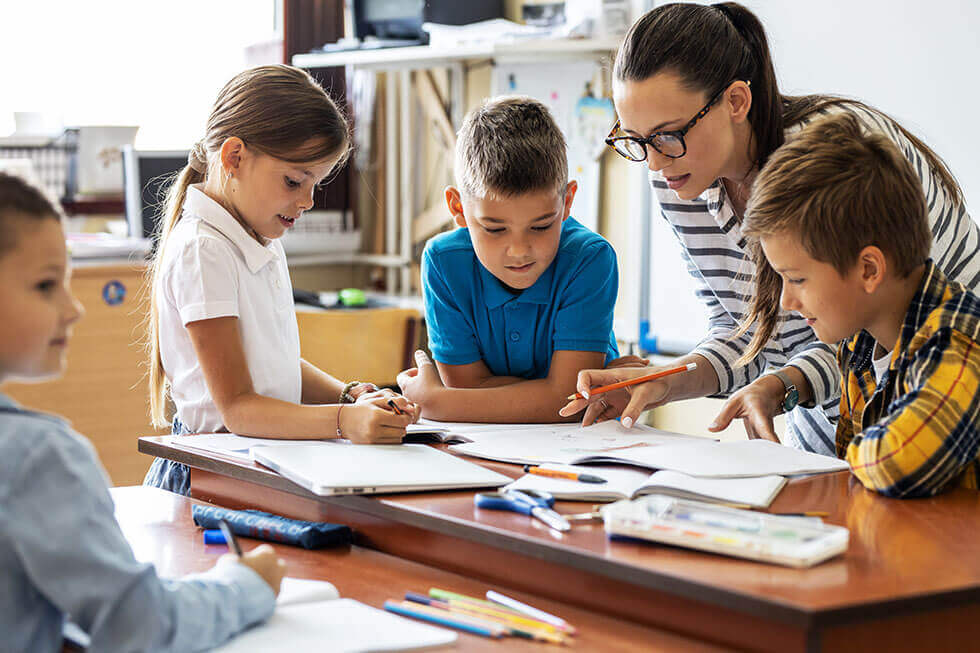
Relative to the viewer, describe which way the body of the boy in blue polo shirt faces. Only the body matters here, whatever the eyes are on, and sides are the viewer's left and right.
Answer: facing the viewer

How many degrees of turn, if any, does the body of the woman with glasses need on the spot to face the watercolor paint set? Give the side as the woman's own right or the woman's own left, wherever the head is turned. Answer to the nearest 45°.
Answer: approximately 45° to the woman's own left

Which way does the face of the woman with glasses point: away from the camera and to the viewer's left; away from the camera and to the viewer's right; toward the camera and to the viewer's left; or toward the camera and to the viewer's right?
toward the camera and to the viewer's left

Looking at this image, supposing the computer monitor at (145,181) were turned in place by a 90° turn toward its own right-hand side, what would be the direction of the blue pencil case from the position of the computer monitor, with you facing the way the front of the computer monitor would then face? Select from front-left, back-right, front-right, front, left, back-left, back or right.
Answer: front-left

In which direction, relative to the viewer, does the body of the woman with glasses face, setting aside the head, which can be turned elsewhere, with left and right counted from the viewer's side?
facing the viewer and to the left of the viewer

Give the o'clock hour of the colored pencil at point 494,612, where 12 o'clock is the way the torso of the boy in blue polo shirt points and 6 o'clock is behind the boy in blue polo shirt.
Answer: The colored pencil is roughly at 12 o'clock from the boy in blue polo shirt.

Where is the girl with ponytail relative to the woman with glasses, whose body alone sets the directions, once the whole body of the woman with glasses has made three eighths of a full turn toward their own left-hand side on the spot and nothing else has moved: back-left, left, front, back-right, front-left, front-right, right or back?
back

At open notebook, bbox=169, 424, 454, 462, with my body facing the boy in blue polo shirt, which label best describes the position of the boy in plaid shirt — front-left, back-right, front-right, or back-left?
front-right

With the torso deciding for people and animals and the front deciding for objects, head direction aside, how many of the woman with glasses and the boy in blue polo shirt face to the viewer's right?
0

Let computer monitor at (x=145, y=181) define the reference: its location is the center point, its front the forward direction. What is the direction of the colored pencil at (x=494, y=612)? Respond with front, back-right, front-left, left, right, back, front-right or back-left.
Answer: front-right

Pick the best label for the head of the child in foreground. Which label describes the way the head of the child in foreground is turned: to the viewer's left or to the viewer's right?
to the viewer's right

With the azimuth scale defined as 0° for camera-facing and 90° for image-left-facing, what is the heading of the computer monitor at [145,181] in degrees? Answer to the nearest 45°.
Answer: approximately 315°

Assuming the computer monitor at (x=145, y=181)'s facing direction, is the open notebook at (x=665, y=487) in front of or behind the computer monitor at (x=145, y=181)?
in front

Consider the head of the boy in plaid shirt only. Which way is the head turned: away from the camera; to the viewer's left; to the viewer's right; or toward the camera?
to the viewer's left

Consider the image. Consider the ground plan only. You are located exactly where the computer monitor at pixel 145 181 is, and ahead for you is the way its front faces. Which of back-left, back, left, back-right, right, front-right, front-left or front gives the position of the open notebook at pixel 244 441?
front-right
